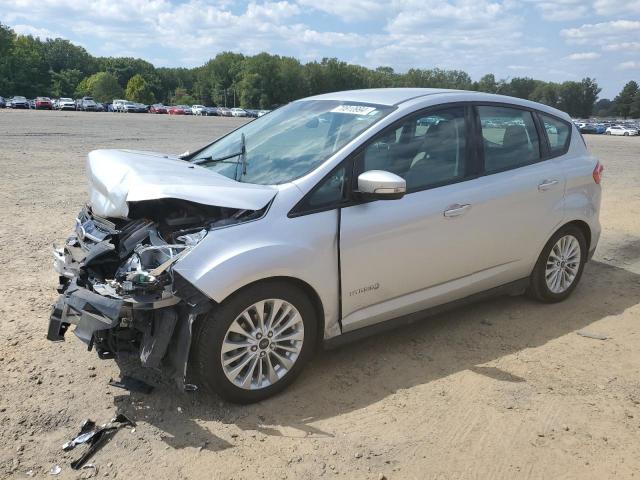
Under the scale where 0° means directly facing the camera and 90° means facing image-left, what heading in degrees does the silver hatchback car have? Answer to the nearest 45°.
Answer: approximately 45°

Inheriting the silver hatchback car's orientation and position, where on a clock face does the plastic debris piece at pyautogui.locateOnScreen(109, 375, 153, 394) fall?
The plastic debris piece is roughly at 1 o'clock from the silver hatchback car.

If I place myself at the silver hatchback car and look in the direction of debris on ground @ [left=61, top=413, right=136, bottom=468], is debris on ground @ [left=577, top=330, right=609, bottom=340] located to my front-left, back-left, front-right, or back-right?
back-left

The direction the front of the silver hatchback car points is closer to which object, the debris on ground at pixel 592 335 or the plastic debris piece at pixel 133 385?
the plastic debris piece

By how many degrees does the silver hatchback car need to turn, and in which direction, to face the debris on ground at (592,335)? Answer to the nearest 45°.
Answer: approximately 135° to its left

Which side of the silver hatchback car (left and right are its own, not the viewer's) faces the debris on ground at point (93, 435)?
front
